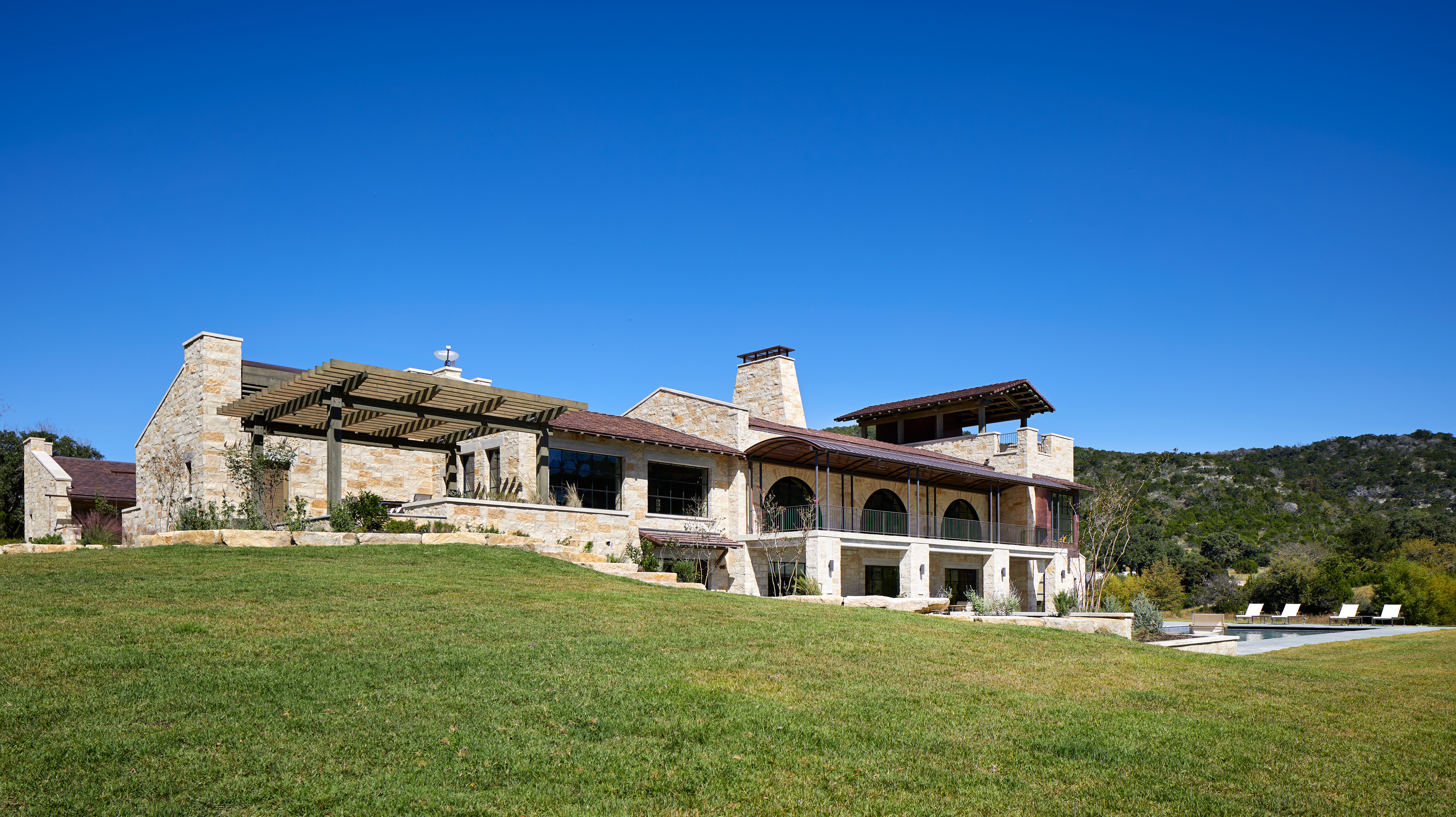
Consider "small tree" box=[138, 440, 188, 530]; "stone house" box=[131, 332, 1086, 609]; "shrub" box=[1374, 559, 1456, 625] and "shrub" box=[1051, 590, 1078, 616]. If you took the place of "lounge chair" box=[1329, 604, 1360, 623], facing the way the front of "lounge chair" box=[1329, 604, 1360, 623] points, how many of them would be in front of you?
3

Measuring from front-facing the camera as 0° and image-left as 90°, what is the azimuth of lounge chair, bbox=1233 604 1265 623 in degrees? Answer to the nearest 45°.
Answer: approximately 45°

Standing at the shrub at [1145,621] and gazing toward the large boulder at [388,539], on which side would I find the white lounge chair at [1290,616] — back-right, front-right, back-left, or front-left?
back-right

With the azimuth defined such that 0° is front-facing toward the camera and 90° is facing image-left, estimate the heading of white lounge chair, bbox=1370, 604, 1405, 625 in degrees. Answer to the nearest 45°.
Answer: approximately 45°

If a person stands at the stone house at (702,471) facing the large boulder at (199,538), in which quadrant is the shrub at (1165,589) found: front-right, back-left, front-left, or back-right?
back-left

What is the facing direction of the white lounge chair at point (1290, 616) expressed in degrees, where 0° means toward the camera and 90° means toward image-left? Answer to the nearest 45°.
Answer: approximately 45°

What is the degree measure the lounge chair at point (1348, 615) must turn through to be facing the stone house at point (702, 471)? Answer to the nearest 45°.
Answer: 0° — it already faces it

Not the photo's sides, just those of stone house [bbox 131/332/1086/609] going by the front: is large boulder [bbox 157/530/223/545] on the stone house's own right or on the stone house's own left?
on the stone house's own right
